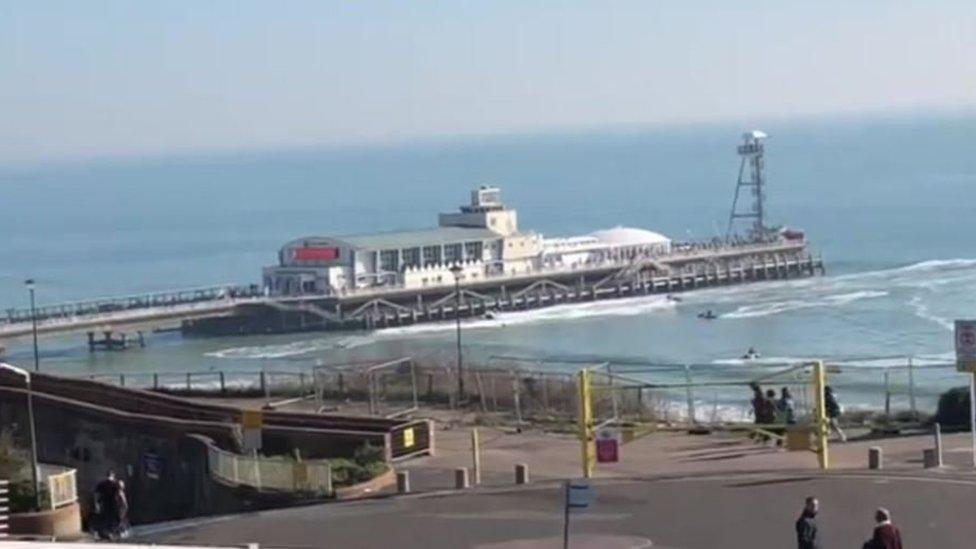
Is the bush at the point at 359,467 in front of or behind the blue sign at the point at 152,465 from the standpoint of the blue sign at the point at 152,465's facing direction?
in front

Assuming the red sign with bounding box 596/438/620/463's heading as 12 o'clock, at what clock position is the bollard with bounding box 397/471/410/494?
The bollard is roughly at 3 o'clock from the red sign.

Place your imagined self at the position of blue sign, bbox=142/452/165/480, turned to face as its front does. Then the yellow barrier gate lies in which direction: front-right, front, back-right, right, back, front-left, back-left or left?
front-left

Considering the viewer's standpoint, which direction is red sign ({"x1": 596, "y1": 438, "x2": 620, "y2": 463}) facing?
facing the viewer

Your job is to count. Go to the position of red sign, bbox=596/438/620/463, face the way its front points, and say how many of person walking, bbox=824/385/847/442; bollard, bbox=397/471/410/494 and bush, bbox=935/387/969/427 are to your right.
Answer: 1

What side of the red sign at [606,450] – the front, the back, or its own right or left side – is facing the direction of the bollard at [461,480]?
right

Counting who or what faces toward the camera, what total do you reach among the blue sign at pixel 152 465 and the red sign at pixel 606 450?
2

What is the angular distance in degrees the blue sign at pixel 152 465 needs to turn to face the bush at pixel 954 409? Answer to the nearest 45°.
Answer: approximately 45° to its left

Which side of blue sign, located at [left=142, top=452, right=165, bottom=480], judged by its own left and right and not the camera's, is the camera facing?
front

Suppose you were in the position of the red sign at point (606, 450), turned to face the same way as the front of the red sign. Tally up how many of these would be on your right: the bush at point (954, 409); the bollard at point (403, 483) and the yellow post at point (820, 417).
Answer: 1

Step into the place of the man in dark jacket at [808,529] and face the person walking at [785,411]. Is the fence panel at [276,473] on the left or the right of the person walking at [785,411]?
left
